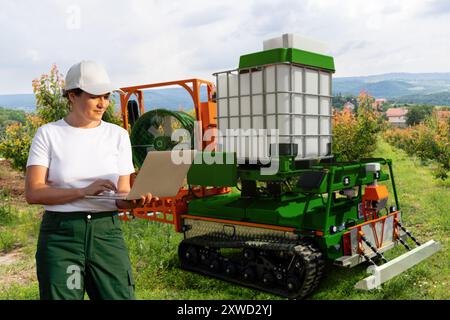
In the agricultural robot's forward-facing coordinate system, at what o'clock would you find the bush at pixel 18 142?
The bush is roughly at 6 o'clock from the agricultural robot.

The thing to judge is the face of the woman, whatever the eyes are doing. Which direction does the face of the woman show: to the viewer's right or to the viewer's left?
to the viewer's right

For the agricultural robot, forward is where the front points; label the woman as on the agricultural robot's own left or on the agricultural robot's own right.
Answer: on the agricultural robot's own right

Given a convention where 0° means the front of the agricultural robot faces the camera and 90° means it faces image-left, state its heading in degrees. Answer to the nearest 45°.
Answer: approximately 315°

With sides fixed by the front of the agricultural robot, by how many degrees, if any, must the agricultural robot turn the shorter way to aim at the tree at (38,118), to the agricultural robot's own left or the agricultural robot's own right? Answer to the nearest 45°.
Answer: approximately 180°
